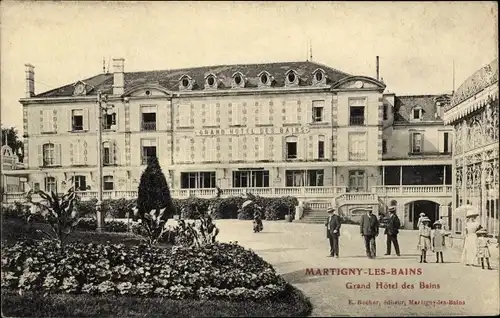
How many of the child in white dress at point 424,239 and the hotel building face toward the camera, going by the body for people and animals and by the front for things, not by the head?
2

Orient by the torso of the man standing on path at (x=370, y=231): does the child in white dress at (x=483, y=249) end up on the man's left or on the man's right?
on the man's left

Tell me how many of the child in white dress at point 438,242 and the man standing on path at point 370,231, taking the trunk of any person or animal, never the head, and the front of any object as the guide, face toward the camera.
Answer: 2

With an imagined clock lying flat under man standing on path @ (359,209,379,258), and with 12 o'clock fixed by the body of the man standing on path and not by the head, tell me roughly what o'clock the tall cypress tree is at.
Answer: The tall cypress tree is roughly at 3 o'clock from the man standing on path.
